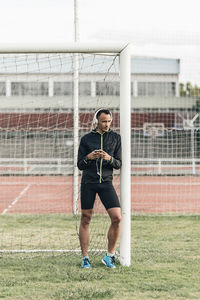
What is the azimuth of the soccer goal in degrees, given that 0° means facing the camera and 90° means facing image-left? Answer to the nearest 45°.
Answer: approximately 0°

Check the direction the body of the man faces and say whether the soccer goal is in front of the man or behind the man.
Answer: behind

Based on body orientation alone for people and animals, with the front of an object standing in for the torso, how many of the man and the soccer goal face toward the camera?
2

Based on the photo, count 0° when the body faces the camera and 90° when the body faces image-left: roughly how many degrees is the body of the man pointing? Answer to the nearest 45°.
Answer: approximately 0°
